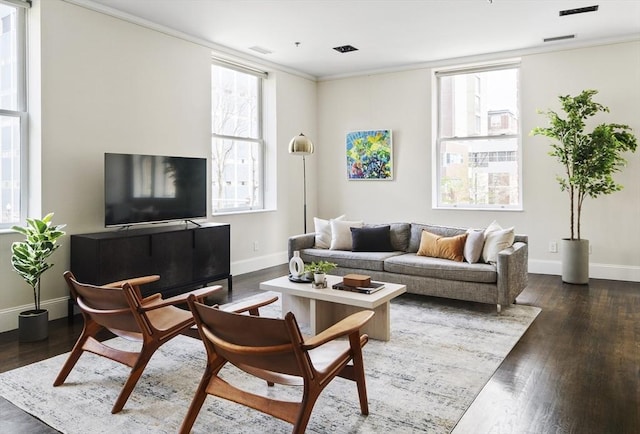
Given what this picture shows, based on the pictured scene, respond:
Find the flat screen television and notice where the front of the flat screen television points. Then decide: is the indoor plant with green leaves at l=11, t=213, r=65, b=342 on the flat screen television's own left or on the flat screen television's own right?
on the flat screen television's own right

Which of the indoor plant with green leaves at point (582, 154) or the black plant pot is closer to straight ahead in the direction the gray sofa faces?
the black plant pot

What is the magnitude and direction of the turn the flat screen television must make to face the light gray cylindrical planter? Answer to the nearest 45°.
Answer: approximately 45° to its left

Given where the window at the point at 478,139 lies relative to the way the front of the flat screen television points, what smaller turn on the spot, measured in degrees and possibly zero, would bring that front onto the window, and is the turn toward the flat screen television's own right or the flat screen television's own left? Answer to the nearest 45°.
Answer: approximately 45° to the flat screen television's own left

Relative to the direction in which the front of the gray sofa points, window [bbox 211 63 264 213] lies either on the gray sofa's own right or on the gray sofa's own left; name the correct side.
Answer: on the gray sofa's own right

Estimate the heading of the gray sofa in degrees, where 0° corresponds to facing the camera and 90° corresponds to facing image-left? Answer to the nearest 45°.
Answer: approximately 45°

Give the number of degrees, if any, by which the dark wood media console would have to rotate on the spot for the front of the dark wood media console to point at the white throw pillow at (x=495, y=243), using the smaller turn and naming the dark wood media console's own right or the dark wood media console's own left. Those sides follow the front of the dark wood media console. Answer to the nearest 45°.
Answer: approximately 45° to the dark wood media console's own left

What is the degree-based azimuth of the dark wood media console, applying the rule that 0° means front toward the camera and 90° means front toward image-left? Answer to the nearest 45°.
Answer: approximately 315°

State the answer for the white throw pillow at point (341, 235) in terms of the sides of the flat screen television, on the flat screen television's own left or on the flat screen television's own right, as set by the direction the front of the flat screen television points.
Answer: on the flat screen television's own left
